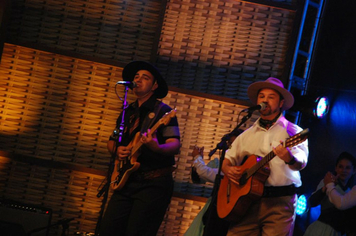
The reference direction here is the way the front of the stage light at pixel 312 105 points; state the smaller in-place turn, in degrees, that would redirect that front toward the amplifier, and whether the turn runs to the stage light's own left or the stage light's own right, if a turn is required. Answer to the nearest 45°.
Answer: approximately 90° to the stage light's own right

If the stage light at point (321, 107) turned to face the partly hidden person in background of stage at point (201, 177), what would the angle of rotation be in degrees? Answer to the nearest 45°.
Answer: approximately 90° to its right

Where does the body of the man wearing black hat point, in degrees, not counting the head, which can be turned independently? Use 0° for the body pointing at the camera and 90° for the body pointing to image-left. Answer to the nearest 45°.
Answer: approximately 45°

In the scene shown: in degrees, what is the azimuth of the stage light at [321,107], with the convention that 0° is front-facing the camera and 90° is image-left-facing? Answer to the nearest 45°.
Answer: approximately 315°
